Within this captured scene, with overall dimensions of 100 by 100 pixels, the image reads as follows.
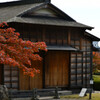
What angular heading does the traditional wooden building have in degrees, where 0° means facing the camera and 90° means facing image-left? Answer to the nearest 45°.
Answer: approximately 0°
